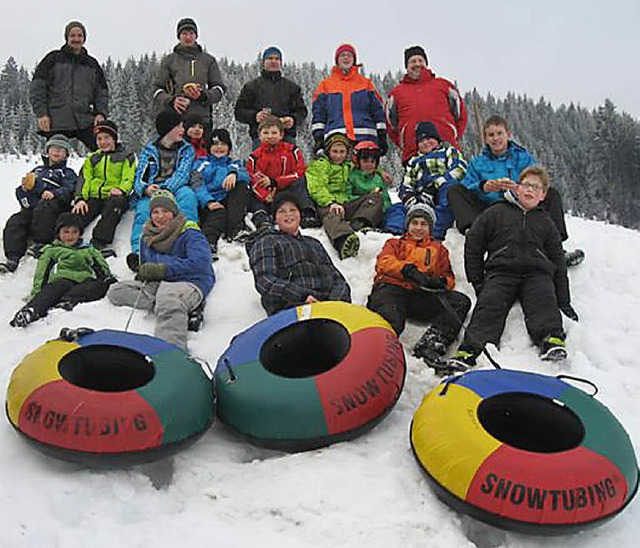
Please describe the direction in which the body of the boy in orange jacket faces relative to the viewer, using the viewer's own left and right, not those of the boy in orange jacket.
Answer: facing the viewer

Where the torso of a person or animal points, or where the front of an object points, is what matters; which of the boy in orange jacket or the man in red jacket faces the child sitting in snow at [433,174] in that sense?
the man in red jacket

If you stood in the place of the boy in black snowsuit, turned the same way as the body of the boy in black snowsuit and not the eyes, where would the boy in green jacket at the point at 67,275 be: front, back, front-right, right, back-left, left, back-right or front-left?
right

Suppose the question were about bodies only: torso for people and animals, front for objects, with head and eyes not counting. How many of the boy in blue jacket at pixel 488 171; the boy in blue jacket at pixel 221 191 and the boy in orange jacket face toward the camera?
3

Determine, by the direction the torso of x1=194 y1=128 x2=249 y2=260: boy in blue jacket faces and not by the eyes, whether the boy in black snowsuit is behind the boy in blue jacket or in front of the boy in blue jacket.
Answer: in front

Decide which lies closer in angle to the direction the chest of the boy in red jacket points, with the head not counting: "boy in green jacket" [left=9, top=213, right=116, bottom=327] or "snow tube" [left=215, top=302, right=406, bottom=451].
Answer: the snow tube

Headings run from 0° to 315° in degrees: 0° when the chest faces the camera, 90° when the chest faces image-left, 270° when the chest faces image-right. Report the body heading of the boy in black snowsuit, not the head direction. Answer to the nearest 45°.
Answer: approximately 0°

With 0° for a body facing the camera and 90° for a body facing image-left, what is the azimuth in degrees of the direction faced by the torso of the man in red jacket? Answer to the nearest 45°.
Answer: approximately 0°

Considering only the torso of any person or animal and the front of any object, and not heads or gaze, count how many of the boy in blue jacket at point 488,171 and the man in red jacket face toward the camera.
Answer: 2

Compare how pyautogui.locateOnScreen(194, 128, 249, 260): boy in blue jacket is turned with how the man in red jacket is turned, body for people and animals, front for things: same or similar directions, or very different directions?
same or similar directions

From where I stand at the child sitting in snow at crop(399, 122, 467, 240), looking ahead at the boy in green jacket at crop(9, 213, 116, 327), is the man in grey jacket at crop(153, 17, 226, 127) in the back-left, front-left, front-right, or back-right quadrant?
front-right

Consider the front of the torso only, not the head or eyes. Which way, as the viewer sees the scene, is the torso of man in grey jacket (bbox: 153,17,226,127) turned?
toward the camera

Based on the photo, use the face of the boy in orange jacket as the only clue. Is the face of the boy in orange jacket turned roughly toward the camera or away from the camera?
toward the camera
